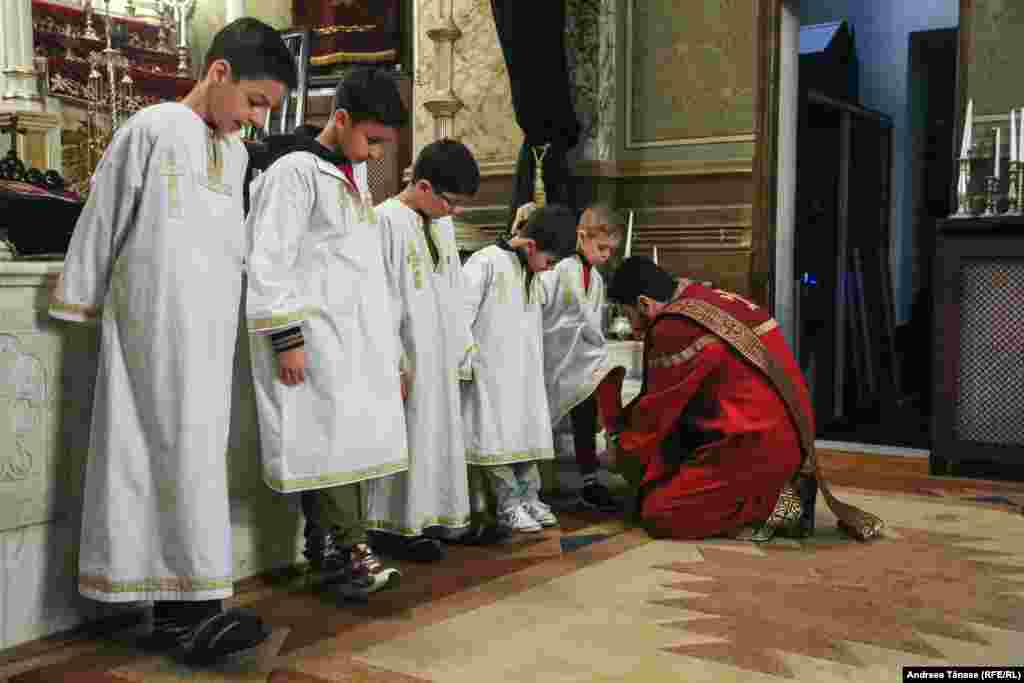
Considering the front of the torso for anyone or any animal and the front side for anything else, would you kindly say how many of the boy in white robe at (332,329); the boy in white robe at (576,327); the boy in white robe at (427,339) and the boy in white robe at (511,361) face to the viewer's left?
0

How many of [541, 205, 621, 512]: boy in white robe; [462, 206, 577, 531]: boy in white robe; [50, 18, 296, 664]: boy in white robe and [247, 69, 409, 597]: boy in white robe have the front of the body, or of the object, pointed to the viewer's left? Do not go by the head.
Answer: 0

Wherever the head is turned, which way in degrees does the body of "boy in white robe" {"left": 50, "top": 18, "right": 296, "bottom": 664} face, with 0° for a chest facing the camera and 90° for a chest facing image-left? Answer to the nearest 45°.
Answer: approximately 315°

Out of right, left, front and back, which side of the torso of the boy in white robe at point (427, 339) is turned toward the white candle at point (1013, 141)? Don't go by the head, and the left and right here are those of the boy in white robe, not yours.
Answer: left

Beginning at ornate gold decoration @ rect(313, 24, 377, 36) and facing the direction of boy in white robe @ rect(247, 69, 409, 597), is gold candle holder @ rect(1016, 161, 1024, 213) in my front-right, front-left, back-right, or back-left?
front-left

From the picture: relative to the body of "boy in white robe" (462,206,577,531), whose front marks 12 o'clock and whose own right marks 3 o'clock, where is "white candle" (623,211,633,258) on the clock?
The white candle is roughly at 8 o'clock from the boy in white robe.

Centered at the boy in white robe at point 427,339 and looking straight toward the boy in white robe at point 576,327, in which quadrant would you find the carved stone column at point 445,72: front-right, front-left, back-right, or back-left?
front-left

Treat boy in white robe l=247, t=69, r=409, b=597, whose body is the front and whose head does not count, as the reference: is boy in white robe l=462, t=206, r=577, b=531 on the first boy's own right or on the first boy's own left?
on the first boy's own left

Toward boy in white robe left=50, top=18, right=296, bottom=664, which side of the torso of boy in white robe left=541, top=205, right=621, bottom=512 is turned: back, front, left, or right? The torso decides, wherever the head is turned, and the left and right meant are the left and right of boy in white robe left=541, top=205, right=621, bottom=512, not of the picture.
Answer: right

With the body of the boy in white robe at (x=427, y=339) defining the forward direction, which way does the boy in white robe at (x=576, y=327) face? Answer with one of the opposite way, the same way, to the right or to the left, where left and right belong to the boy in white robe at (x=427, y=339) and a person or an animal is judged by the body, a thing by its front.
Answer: the same way

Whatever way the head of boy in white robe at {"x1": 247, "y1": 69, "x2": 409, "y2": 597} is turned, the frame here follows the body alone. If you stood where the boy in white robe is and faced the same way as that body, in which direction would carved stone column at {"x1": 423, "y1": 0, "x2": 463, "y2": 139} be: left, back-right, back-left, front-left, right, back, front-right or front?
back-left

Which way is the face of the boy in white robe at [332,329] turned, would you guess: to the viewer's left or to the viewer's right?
to the viewer's right

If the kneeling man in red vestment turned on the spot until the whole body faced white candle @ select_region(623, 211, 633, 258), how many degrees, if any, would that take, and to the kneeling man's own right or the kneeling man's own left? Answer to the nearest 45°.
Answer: approximately 90° to the kneeling man's own right

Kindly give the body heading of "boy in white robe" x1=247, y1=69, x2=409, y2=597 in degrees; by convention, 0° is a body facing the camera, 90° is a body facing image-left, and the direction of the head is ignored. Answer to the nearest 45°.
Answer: approximately 315°

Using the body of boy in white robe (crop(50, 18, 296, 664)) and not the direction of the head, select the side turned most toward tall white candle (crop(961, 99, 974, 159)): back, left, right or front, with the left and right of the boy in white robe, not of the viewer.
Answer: left

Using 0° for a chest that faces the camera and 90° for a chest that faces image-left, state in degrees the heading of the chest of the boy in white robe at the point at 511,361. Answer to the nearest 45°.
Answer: approximately 315°

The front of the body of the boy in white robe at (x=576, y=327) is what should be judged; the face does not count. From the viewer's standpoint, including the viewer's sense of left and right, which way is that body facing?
facing the viewer and to the right of the viewer

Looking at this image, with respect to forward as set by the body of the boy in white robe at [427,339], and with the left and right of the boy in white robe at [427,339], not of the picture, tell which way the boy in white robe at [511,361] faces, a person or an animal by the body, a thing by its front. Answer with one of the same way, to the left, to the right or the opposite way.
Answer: the same way

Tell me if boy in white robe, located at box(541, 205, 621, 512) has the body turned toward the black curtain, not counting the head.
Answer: no
